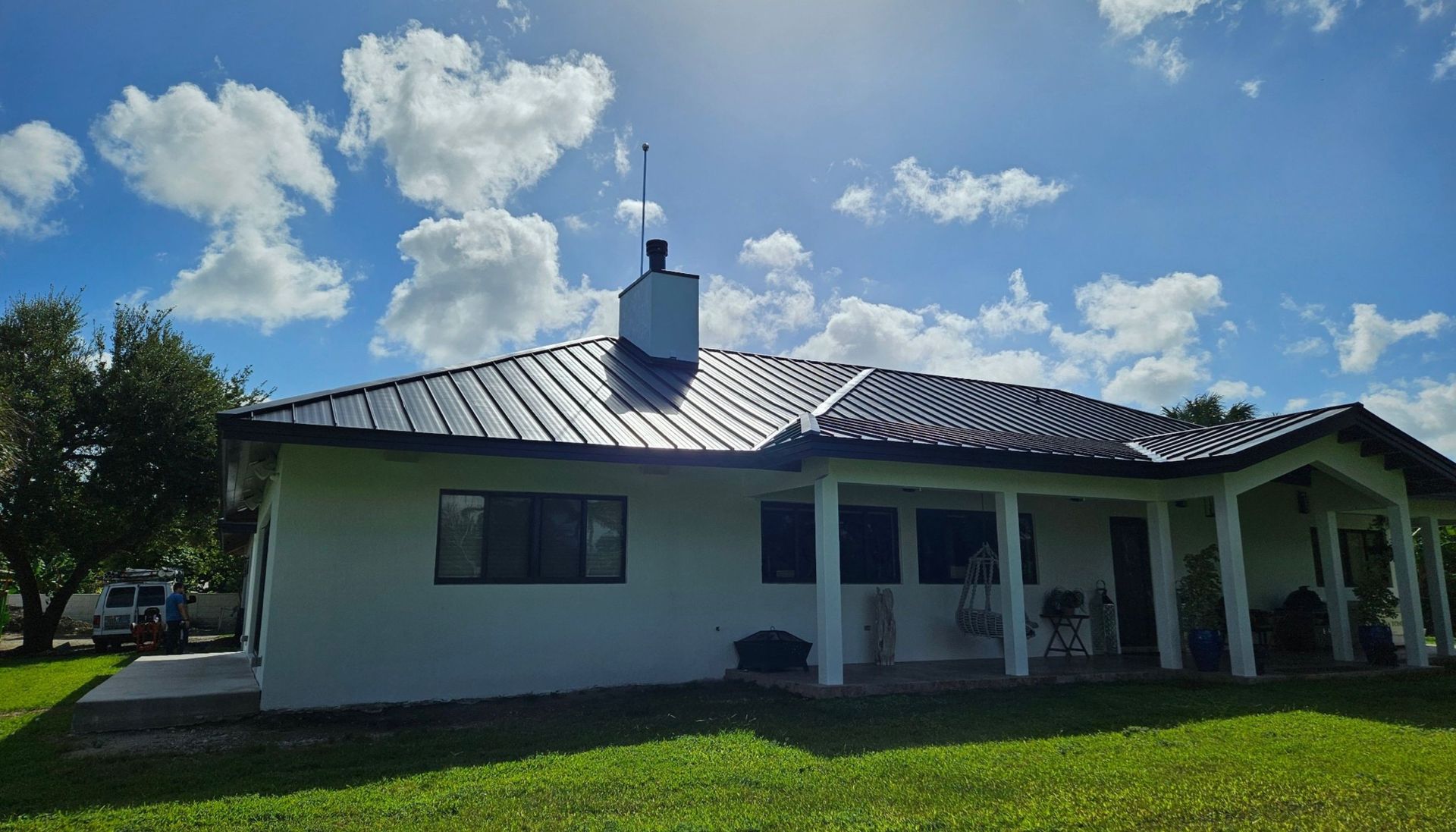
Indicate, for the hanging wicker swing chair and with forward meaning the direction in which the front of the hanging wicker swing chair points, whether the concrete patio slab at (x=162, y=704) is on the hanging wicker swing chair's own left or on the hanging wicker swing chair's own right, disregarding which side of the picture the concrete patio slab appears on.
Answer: on the hanging wicker swing chair's own right

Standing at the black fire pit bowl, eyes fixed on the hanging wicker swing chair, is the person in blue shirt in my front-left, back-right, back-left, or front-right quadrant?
back-left

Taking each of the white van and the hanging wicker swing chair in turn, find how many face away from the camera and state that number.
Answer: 1

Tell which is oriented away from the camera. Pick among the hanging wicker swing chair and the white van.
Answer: the white van

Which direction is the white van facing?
away from the camera

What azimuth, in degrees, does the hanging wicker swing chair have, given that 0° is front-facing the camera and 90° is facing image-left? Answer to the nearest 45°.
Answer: approximately 315°

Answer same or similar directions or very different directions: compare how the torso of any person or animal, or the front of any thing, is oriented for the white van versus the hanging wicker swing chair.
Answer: very different directions

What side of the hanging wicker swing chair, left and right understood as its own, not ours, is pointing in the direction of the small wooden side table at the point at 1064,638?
left

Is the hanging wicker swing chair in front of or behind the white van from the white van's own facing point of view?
behind

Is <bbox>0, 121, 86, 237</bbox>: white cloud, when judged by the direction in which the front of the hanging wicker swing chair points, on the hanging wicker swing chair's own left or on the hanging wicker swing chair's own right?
on the hanging wicker swing chair's own right
